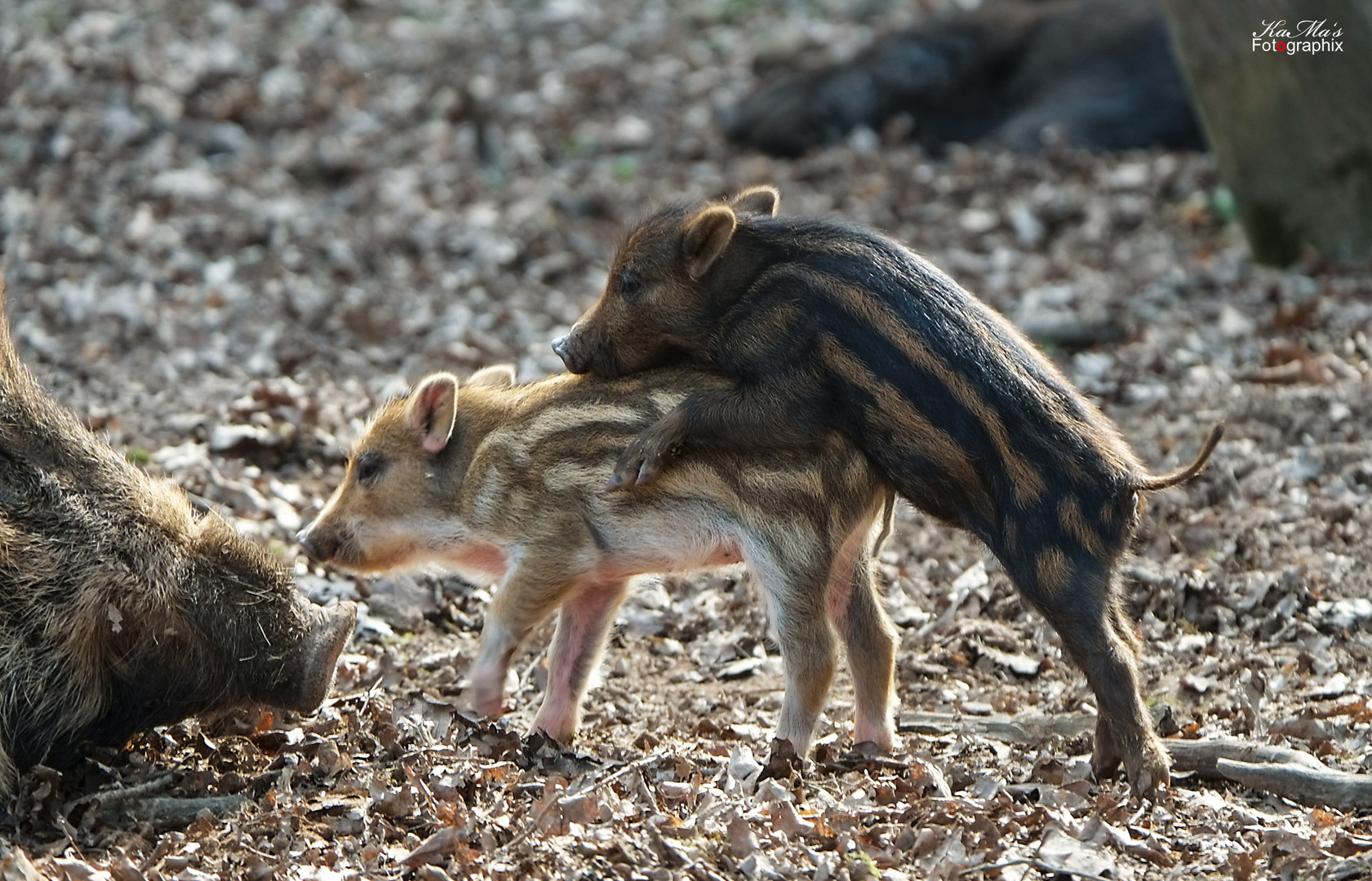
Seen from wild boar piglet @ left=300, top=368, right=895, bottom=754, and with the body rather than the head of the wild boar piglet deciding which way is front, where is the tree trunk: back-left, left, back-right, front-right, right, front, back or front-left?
back-right

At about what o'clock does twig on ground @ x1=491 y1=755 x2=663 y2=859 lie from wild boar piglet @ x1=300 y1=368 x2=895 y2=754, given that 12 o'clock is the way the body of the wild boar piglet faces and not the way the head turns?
The twig on ground is roughly at 9 o'clock from the wild boar piglet.

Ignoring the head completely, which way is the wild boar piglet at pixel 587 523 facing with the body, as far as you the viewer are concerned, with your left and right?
facing to the left of the viewer
